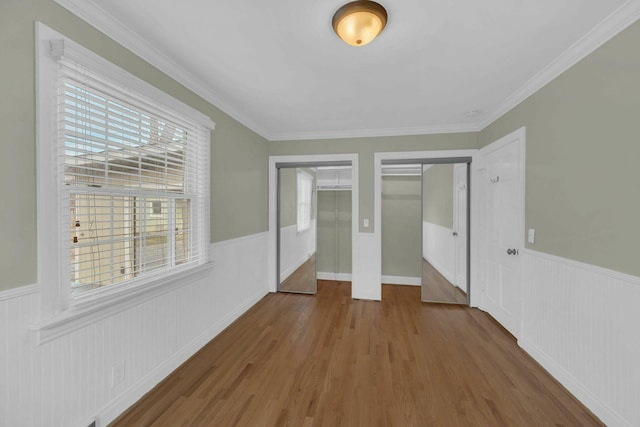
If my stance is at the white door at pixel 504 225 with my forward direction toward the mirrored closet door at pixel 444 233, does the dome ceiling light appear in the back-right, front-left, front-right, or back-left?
back-left

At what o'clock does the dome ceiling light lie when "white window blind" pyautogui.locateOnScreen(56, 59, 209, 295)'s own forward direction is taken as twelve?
The dome ceiling light is roughly at 12 o'clock from the white window blind.

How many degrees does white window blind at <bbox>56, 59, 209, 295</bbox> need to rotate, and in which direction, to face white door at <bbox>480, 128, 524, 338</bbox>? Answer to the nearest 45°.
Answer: approximately 45° to its left

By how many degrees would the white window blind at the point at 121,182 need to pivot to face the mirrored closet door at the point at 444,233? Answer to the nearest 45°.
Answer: approximately 45° to its left

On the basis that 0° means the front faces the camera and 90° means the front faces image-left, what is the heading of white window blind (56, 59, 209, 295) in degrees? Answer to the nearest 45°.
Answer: approximately 315°
